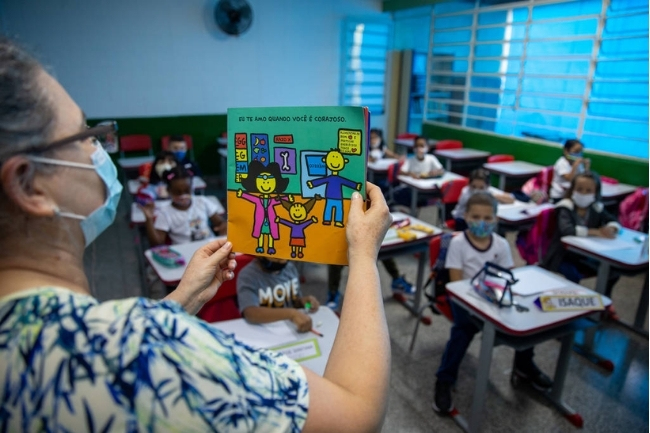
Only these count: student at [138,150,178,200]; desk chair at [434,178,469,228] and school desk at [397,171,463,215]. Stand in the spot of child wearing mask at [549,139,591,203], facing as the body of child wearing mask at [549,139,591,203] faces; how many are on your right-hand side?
3

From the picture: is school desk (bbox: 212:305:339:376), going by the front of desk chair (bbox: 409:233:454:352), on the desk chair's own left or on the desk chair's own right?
on the desk chair's own right

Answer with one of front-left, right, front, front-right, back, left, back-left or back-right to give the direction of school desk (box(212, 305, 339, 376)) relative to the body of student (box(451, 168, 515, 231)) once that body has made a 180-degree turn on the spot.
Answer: back-left

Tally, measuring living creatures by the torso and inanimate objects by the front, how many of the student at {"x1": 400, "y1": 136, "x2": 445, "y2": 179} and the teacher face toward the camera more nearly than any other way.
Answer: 1

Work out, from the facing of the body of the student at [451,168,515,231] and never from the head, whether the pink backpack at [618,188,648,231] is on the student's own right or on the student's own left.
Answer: on the student's own left

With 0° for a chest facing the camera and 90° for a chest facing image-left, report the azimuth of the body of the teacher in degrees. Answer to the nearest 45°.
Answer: approximately 225°

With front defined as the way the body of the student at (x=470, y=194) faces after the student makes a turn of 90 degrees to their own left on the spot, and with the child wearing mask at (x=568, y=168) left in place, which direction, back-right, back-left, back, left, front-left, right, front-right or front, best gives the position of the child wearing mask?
front

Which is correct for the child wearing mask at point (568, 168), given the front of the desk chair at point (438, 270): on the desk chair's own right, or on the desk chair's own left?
on the desk chair's own left

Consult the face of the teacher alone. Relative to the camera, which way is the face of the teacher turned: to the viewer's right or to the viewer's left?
to the viewer's right

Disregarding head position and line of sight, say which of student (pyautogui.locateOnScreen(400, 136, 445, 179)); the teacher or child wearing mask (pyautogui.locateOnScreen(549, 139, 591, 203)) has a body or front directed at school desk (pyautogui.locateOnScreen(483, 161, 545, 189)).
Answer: the teacher
